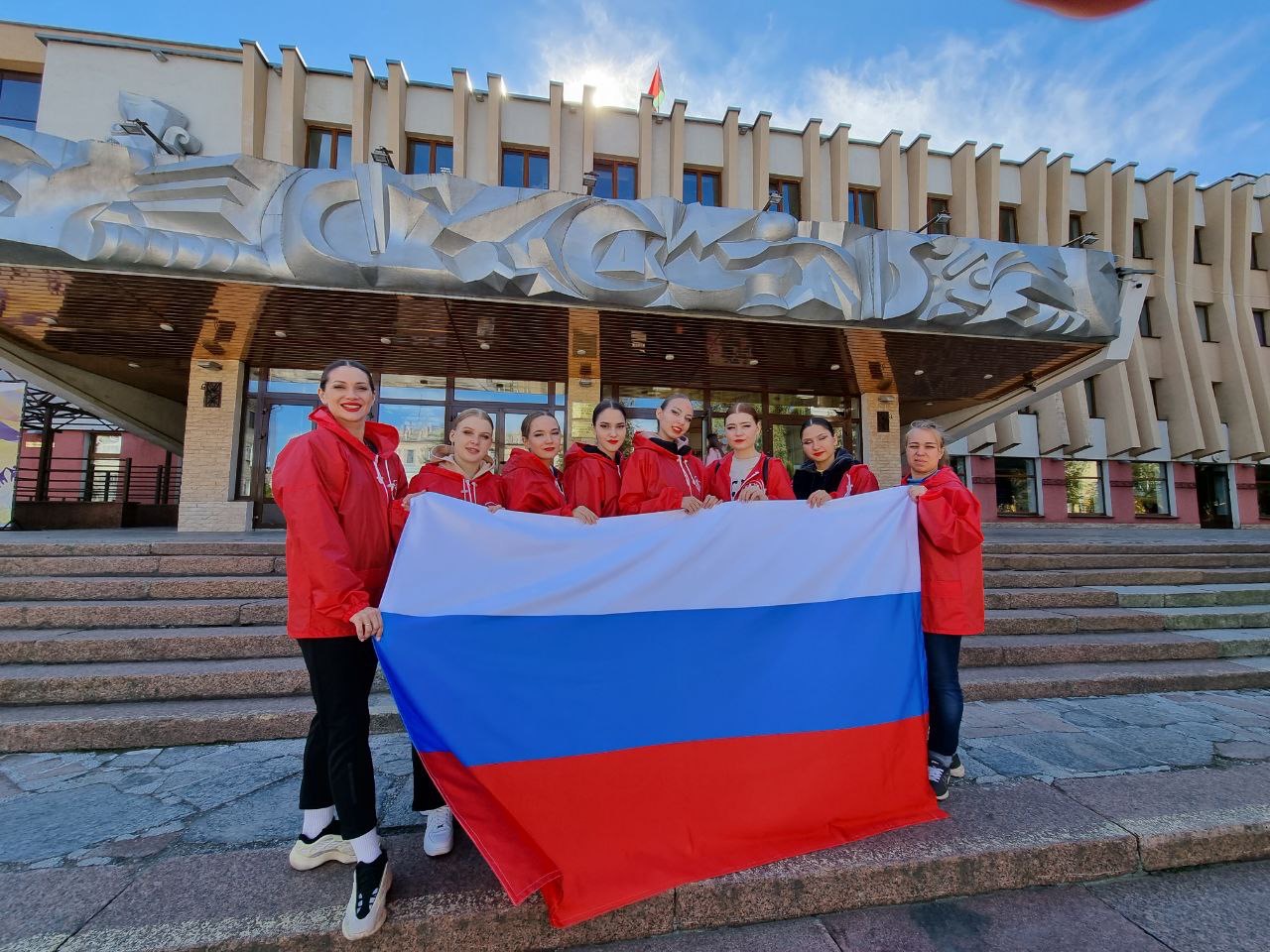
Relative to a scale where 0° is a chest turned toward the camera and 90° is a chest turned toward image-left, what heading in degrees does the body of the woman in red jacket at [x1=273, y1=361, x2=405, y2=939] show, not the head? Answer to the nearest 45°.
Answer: approximately 315°

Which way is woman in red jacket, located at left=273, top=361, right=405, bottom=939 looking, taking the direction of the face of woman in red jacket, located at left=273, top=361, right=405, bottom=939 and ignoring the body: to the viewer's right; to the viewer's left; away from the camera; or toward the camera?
toward the camera

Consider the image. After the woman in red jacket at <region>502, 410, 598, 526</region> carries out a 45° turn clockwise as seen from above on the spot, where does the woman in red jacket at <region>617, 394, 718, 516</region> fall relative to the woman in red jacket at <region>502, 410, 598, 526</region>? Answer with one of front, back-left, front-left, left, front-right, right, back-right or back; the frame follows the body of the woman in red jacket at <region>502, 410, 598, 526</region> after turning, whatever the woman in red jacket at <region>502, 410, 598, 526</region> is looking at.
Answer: left

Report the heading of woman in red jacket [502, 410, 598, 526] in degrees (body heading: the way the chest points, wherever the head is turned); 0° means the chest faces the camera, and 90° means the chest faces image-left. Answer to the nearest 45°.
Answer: approximately 315°

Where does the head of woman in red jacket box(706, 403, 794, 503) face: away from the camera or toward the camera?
toward the camera

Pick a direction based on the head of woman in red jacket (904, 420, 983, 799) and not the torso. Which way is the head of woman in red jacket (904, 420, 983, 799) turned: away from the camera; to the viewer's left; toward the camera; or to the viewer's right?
toward the camera

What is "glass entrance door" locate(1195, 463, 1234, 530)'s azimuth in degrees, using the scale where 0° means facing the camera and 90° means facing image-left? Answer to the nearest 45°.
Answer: approximately 0°

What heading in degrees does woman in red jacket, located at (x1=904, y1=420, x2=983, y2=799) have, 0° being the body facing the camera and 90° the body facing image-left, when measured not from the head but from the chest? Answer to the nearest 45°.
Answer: approximately 45°

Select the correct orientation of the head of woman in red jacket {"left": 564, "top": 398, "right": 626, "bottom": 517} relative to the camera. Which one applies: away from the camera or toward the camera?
toward the camera

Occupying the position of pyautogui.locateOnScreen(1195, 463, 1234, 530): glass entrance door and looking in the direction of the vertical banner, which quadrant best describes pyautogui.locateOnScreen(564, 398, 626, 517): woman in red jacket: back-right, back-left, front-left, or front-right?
front-left
